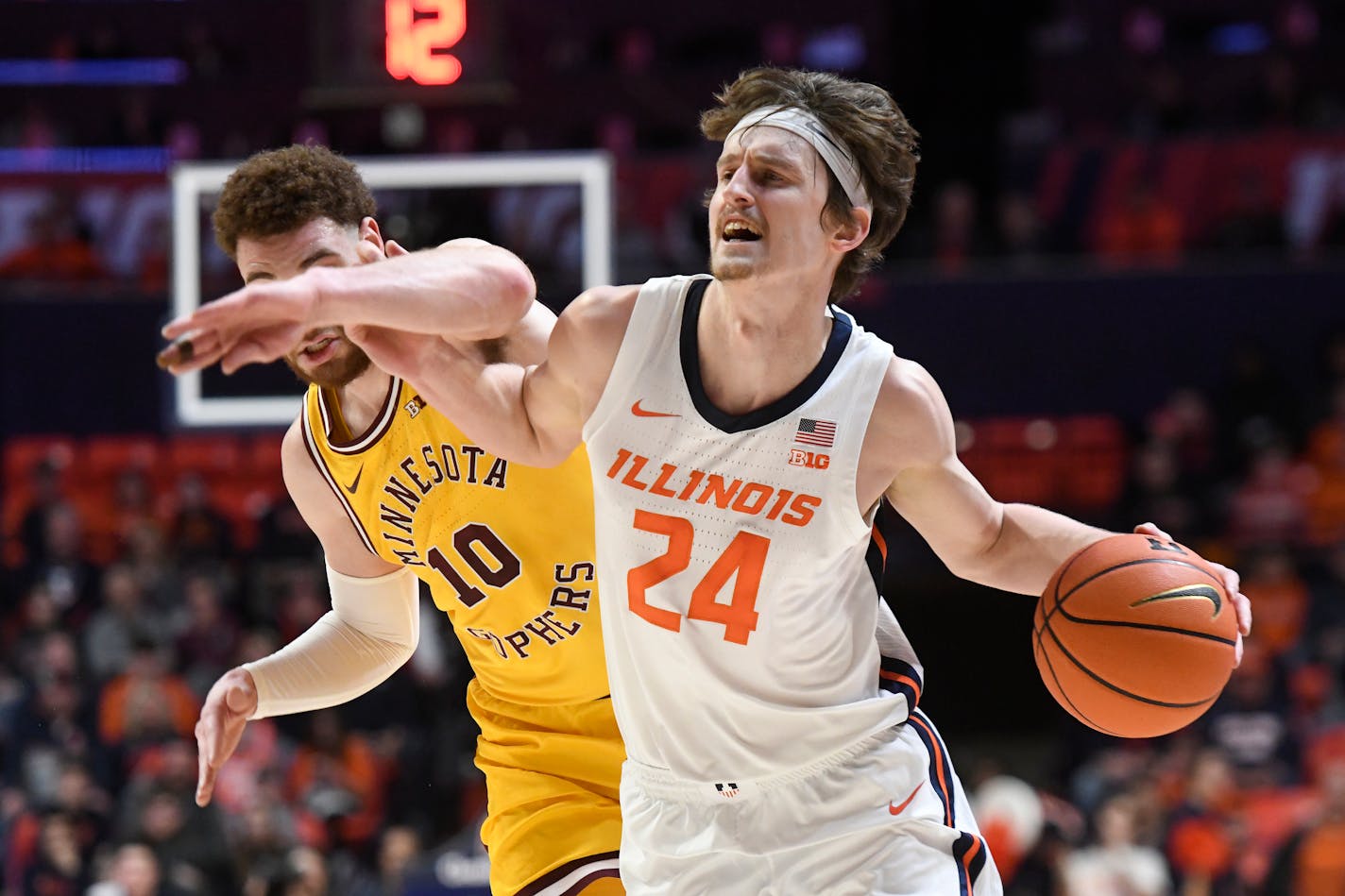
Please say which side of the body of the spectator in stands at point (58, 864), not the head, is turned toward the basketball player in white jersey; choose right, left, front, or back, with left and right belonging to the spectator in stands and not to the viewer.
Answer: front

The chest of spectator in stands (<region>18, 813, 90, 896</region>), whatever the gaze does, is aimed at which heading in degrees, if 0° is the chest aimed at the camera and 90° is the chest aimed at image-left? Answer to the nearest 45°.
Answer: approximately 0°

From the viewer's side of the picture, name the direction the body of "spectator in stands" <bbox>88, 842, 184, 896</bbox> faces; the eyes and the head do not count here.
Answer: toward the camera

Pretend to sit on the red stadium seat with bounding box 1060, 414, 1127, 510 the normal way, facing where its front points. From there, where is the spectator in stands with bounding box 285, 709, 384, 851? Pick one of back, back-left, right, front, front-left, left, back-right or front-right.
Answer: front-right

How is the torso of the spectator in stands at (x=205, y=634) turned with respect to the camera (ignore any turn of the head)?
toward the camera

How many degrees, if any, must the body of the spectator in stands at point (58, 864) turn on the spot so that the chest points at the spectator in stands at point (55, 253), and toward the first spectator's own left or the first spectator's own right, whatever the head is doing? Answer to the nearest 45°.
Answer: approximately 180°

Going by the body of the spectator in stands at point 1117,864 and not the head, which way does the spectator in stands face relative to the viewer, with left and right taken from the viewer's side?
facing the viewer

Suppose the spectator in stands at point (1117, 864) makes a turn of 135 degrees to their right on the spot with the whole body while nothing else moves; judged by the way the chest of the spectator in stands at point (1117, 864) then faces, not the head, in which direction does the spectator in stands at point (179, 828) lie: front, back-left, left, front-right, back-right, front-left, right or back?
front-left

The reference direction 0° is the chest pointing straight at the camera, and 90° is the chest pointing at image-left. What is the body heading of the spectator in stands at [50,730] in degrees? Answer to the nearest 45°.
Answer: approximately 0°

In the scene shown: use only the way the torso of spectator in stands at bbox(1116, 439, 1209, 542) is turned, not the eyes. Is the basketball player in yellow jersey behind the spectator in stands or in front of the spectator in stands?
in front

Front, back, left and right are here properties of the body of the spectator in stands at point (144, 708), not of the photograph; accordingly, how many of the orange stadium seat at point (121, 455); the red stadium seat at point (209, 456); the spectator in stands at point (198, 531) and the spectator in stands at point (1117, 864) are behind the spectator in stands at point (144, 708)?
3

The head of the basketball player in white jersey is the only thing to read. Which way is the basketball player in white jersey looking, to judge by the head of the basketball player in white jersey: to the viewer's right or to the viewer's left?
to the viewer's left
